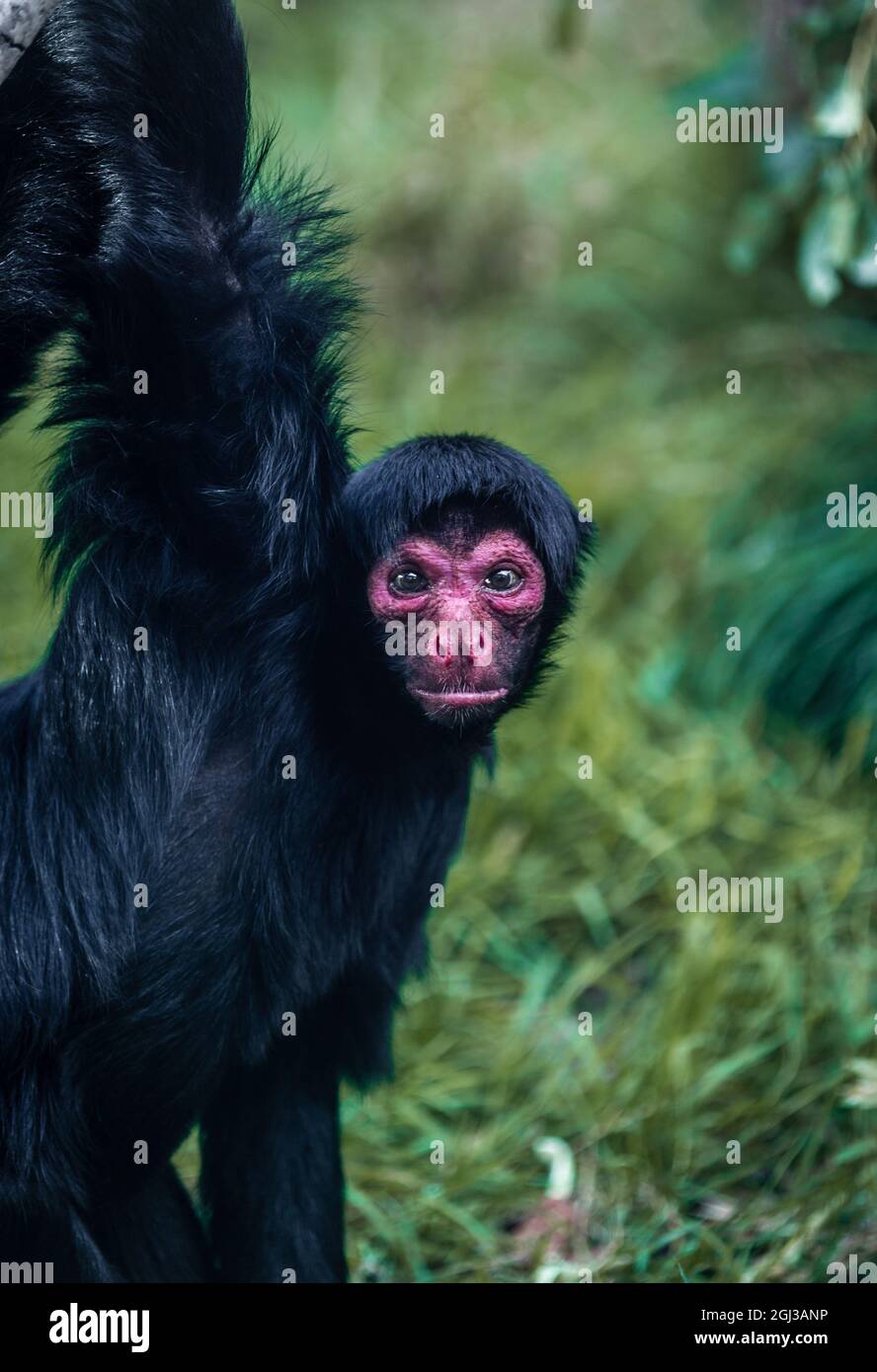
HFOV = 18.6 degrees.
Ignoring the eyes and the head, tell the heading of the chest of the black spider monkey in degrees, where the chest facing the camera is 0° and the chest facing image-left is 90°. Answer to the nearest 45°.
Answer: approximately 315°
